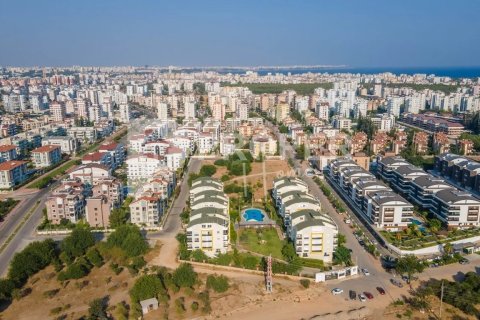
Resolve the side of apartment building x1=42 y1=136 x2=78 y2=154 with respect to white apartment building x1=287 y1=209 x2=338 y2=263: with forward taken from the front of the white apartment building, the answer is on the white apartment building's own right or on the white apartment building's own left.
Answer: on the white apartment building's own right

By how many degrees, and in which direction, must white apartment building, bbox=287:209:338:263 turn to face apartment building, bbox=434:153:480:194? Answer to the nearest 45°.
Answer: approximately 135° to its left

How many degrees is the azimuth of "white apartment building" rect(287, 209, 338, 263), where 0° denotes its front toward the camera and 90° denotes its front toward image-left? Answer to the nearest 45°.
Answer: approximately 0°

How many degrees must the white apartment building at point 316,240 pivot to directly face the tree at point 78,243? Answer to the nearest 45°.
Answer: approximately 90° to its right

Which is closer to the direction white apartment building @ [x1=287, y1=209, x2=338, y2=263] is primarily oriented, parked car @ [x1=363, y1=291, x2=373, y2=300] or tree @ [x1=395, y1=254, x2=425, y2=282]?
the parked car

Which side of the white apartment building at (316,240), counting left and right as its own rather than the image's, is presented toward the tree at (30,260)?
right

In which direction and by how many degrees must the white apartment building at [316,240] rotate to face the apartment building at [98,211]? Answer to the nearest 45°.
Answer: approximately 90° to its right

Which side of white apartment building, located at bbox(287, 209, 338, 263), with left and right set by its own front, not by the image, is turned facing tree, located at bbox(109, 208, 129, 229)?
right

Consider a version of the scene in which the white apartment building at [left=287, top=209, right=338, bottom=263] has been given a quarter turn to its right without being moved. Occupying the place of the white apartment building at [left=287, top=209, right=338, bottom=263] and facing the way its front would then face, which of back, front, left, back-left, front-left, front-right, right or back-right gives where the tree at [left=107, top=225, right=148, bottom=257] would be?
front

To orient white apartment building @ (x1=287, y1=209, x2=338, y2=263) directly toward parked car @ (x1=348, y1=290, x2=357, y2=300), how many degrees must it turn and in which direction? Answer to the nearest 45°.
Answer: approximately 45° to its left

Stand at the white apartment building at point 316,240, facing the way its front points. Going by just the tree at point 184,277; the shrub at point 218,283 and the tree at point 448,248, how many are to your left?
1

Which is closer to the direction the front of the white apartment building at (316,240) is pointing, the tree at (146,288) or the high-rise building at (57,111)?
the tree

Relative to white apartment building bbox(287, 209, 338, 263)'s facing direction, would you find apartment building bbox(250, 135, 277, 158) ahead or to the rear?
to the rear

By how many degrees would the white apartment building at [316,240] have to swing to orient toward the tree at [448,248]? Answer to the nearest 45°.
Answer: approximately 90° to its left

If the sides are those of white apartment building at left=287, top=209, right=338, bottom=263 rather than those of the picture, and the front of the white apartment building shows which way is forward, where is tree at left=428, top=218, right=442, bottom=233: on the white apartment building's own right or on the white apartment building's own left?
on the white apartment building's own left

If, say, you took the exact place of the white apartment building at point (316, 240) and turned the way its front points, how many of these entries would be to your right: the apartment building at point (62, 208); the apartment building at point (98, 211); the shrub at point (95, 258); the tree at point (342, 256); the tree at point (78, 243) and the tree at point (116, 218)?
5

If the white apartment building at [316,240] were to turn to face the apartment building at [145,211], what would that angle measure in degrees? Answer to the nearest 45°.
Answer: approximately 90° to its right
